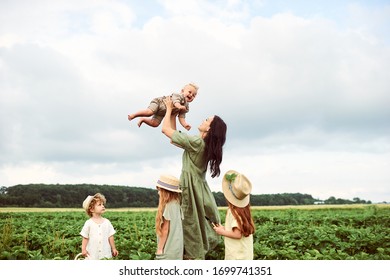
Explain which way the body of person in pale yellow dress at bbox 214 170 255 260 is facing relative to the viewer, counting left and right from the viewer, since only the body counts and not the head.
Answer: facing away from the viewer and to the left of the viewer

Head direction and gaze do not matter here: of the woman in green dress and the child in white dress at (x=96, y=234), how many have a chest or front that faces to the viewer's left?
1

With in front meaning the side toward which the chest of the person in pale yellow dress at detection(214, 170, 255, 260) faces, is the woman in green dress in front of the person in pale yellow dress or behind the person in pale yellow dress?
in front

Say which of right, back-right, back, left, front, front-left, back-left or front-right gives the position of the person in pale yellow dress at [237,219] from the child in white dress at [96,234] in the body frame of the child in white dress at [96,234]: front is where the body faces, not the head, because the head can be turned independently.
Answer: front-left

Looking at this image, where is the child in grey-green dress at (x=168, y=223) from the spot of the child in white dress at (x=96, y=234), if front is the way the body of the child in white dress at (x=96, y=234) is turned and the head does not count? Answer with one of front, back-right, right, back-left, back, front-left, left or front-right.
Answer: front-left

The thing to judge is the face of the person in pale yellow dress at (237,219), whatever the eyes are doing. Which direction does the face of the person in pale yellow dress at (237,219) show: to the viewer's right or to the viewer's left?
to the viewer's left

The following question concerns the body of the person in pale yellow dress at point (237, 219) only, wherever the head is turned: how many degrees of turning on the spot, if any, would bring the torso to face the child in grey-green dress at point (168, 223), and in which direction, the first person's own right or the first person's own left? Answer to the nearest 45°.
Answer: approximately 45° to the first person's own left

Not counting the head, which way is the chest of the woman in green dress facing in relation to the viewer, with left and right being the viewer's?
facing to the left of the viewer

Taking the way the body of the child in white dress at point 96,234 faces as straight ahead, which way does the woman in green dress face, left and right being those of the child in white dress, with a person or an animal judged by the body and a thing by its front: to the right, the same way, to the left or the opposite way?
to the right

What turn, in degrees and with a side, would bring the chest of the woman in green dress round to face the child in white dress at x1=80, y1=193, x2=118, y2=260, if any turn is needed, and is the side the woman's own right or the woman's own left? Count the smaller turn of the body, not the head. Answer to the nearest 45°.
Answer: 0° — they already face them
